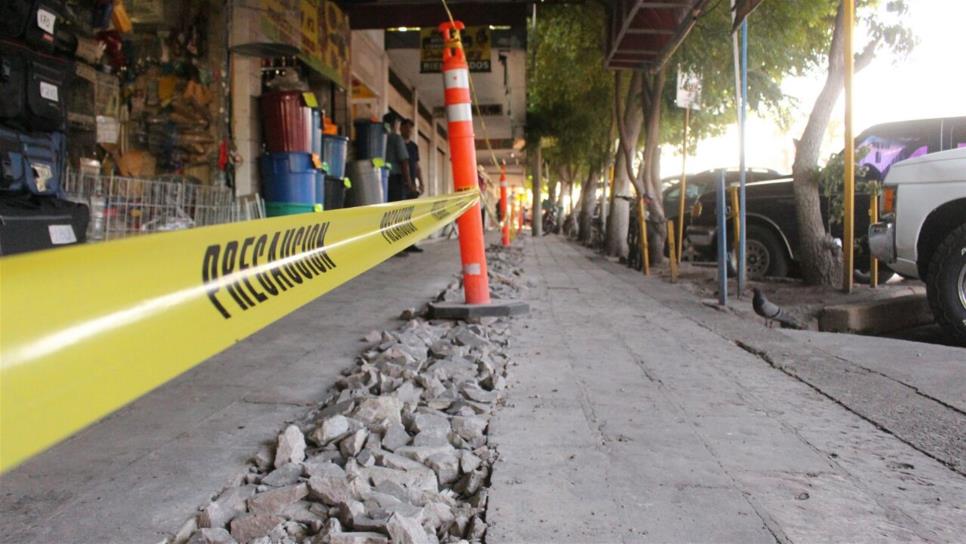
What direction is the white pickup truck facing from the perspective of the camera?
to the viewer's left

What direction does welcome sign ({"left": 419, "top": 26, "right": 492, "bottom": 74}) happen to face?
toward the camera

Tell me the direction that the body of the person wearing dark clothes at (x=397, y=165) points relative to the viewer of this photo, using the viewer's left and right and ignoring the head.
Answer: facing to the right of the viewer

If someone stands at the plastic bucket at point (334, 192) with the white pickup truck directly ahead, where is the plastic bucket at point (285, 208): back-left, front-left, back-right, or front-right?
front-right

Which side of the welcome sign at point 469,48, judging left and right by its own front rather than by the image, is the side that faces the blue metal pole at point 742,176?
front
